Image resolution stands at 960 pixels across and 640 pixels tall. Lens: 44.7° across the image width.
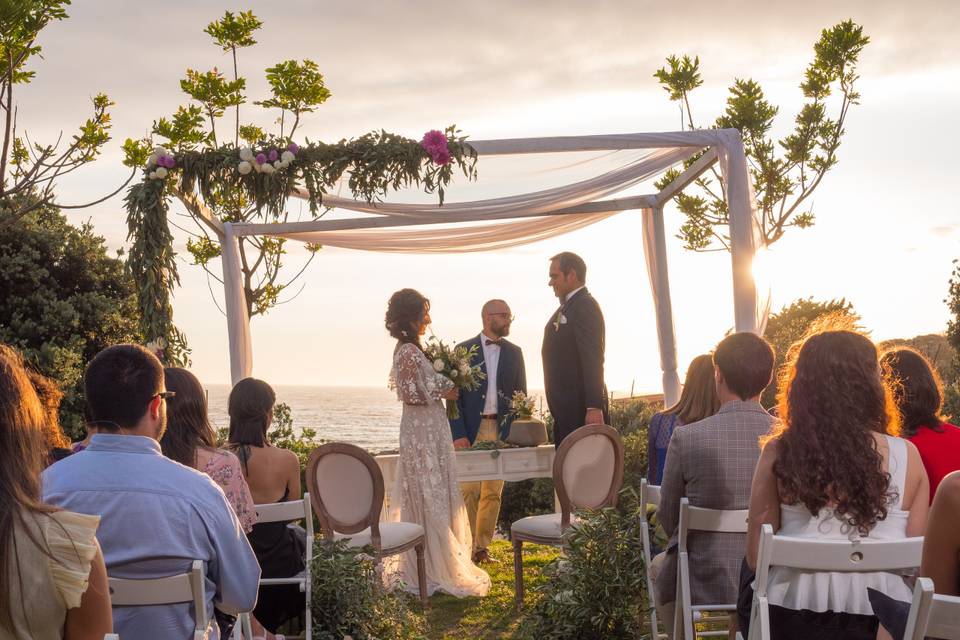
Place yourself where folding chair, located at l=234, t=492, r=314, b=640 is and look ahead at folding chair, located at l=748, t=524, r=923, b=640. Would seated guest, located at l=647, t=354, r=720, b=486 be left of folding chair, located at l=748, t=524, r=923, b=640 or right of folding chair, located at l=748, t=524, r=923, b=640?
left

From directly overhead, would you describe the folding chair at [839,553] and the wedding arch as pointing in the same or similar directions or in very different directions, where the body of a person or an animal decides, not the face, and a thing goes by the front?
very different directions

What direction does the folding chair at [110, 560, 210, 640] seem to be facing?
away from the camera

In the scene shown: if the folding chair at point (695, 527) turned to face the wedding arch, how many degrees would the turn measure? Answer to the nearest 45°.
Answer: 0° — it already faces it

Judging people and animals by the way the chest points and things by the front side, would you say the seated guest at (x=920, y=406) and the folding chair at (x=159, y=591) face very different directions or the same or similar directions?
same or similar directions

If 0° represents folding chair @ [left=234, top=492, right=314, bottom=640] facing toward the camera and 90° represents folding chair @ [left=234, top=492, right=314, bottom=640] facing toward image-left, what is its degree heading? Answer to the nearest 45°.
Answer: approximately 180°

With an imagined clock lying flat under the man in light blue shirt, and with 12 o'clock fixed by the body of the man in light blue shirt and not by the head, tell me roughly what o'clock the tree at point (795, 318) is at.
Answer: The tree is roughly at 12 o'clock from the man in light blue shirt.

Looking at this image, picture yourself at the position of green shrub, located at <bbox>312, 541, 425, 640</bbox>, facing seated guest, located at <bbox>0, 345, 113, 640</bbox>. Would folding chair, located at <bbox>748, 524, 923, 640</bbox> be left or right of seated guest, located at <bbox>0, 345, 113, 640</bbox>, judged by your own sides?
left

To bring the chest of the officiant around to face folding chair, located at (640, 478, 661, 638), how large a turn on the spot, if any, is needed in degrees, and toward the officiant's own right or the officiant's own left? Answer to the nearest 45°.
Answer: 0° — they already face it

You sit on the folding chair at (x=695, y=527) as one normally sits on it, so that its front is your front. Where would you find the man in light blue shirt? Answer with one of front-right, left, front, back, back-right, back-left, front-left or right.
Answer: back-left

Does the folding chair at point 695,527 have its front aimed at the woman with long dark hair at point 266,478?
no

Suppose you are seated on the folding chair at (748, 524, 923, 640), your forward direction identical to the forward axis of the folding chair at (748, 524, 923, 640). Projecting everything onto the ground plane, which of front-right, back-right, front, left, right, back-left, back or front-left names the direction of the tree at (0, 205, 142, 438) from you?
front-left

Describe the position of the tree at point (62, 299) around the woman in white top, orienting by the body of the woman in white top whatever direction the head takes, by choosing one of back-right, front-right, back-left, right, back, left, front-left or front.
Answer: front-left

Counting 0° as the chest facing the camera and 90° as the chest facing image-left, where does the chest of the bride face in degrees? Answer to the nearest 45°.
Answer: approximately 270°

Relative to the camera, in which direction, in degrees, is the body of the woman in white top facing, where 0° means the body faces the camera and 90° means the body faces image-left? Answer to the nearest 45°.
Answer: approximately 180°

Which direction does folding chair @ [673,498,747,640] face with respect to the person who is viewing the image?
facing away from the viewer

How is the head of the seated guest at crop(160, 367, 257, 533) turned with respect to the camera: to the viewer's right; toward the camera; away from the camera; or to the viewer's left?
away from the camera

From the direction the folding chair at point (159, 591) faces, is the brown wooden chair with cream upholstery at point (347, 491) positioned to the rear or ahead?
ahead
